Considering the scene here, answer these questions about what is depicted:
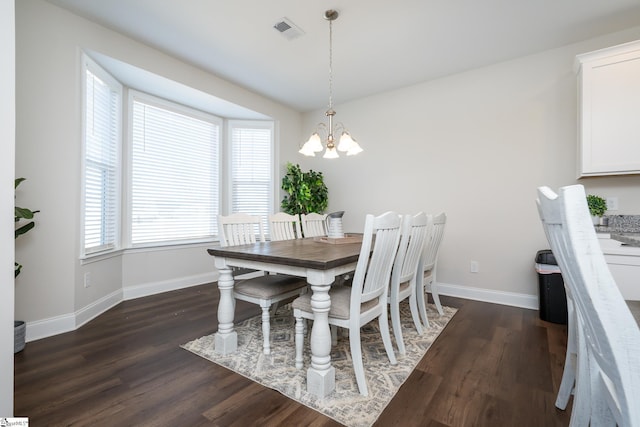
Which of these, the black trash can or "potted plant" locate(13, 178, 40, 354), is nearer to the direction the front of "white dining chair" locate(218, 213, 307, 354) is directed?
the black trash can

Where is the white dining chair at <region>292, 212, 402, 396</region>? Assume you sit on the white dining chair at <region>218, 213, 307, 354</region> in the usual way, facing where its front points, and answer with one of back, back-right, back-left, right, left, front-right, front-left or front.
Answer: front

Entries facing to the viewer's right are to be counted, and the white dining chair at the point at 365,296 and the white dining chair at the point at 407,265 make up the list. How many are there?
0

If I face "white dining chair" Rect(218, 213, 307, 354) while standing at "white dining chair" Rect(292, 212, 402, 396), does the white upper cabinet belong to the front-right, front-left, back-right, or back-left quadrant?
back-right

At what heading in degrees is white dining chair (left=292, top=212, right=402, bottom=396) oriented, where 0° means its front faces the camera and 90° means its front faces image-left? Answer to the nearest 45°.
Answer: approximately 135°

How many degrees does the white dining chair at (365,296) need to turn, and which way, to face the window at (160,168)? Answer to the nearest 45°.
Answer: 0° — it already faces it

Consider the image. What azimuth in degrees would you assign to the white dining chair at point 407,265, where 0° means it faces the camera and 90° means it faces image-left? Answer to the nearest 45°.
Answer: approximately 135°

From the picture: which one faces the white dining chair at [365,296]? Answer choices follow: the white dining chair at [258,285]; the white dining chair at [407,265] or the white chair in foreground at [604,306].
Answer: the white dining chair at [258,285]

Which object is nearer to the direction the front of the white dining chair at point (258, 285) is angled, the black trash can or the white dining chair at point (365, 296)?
the white dining chair

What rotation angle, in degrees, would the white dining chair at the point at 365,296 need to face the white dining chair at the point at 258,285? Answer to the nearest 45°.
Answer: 0° — it already faces it

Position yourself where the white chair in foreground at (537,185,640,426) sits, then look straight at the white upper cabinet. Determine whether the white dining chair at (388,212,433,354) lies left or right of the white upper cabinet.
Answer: left

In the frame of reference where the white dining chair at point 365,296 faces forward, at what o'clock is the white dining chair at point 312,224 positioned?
the white dining chair at point 312,224 is roughly at 1 o'clock from the white dining chair at point 365,296.

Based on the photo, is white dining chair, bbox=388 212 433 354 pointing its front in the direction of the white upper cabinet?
no

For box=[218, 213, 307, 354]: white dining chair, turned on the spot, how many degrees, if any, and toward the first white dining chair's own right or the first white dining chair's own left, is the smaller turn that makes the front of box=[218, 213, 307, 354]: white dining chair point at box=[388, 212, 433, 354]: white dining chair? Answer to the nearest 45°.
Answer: approximately 45° to the first white dining chair's own left

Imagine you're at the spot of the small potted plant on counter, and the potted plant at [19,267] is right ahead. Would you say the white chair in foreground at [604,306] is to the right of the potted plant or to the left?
left

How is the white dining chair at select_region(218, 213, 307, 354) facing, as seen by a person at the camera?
facing the viewer and to the right of the viewer

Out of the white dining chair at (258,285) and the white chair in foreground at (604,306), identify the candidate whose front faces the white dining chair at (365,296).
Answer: the white dining chair at (258,285)
